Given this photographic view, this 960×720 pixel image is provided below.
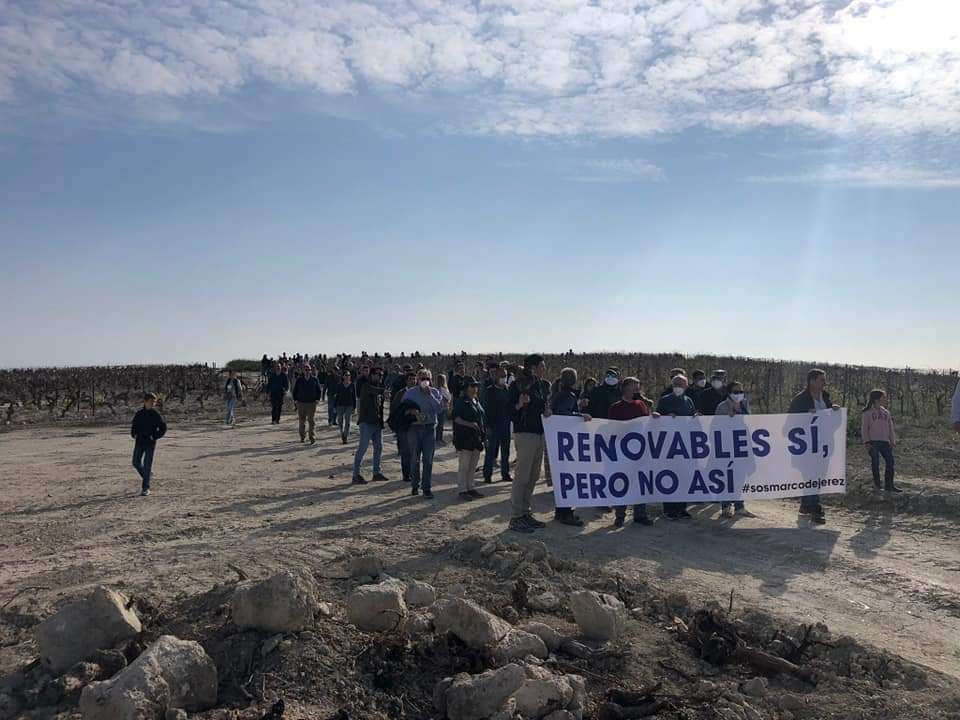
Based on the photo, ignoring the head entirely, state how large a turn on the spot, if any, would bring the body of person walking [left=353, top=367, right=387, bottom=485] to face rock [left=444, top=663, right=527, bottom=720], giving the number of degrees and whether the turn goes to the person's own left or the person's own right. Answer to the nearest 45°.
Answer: approximately 45° to the person's own right

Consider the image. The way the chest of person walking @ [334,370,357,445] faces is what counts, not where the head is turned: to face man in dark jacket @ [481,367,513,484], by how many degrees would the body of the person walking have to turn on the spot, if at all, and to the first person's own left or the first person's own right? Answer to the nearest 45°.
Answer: approximately 45° to the first person's own left

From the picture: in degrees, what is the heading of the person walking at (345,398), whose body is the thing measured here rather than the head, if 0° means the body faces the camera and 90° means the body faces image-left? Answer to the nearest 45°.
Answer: approximately 0°

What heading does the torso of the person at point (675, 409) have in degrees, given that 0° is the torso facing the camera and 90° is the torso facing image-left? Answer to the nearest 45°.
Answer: approximately 0°

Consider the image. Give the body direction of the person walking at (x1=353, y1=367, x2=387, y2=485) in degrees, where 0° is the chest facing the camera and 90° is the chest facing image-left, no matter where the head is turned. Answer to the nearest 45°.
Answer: approximately 315°

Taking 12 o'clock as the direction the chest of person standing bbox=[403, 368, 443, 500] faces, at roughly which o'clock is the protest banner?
The protest banner is roughly at 10 o'clock from the person standing.
